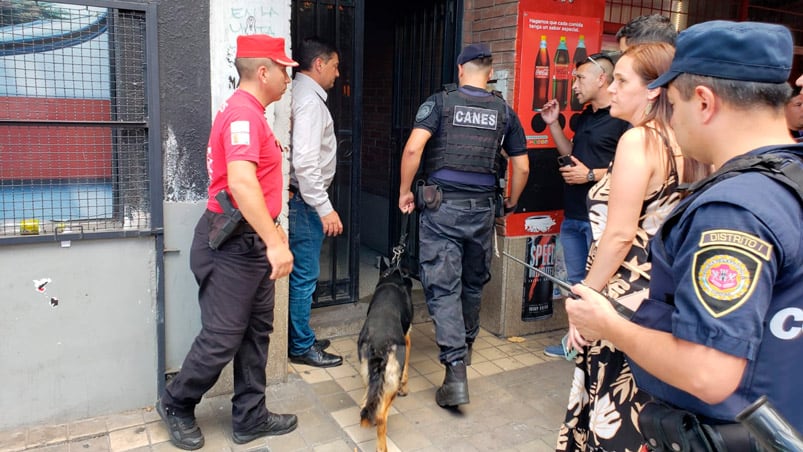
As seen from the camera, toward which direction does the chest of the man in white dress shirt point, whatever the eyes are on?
to the viewer's right

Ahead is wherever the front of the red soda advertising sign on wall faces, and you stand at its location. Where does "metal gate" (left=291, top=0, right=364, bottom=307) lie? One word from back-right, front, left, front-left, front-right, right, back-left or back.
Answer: right

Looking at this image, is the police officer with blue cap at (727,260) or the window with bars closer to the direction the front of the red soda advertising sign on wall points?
the police officer with blue cap

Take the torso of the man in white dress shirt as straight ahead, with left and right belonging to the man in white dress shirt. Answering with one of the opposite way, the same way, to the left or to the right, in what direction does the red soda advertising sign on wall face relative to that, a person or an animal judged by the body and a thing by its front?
to the right

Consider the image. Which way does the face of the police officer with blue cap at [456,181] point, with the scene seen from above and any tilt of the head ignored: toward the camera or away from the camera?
away from the camera

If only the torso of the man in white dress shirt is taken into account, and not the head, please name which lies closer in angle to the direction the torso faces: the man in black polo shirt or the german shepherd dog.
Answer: the man in black polo shirt

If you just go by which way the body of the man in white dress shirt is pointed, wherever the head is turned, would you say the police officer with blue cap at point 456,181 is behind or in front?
in front

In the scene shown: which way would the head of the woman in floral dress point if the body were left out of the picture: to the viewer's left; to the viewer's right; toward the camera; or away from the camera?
to the viewer's left

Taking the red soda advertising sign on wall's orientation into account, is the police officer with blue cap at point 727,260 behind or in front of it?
in front
